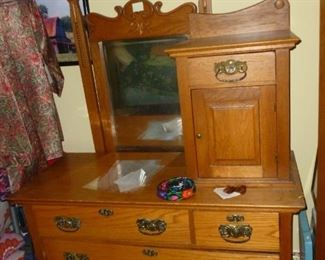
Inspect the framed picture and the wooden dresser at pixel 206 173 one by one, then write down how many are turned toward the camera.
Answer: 2

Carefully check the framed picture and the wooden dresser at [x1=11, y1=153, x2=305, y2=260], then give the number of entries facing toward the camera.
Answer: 2

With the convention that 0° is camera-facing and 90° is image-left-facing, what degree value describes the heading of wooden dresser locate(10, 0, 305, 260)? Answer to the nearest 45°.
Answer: approximately 0°
